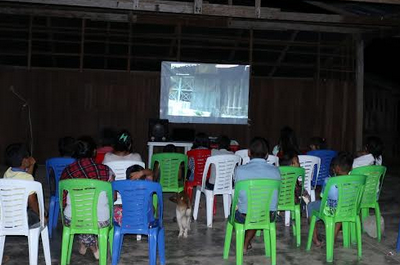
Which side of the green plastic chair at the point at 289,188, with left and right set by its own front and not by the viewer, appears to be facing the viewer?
back

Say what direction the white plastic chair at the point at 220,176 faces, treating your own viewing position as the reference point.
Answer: facing away from the viewer and to the left of the viewer

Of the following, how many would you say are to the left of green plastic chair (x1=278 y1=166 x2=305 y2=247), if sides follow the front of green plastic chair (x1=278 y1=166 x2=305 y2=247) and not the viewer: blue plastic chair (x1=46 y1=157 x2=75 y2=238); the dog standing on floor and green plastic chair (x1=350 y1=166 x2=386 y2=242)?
2

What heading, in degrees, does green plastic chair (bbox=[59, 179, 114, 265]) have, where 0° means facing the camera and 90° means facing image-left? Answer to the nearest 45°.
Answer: approximately 180°

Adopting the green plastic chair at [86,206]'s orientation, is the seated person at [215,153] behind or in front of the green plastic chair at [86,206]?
in front

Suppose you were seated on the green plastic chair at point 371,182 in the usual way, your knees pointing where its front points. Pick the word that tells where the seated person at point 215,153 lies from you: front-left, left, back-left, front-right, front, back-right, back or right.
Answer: front-left

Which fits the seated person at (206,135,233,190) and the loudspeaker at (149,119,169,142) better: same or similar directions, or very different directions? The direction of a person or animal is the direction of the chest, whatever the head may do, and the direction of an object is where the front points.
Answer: very different directions

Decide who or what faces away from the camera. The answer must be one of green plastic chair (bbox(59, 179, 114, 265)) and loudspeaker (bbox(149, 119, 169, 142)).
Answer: the green plastic chair

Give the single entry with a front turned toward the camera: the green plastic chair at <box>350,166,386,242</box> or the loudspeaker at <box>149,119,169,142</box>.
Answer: the loudspeaker

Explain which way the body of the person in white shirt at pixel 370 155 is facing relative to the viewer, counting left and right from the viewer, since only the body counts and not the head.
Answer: facing away from the viewer and to the left of the viewer

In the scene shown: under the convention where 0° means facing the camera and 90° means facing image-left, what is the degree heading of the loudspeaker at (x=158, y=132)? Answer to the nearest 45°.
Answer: approximately 0°

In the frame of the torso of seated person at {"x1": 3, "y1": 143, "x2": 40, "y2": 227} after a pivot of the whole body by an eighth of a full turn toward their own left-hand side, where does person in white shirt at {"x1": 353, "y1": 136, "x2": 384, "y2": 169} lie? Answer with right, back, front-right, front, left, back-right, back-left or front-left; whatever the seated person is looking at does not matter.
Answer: right

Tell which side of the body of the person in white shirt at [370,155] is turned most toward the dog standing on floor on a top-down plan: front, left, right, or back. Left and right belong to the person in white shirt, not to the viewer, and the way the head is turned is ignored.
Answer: left

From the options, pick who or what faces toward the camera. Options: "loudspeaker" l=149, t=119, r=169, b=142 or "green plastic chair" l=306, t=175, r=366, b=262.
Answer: the loudspeaker

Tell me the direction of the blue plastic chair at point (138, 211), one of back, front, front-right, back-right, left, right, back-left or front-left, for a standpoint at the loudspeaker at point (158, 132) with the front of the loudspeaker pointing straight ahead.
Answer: front

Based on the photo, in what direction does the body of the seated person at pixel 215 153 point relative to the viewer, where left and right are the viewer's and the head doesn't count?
facing away from the viewer

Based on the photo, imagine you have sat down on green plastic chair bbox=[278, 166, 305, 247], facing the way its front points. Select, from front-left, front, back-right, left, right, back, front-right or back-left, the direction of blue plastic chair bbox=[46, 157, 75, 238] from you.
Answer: left

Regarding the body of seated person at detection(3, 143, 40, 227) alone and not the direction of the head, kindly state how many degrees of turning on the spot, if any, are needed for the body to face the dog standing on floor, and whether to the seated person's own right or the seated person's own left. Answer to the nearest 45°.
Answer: approximately 45° to the seated person's own right

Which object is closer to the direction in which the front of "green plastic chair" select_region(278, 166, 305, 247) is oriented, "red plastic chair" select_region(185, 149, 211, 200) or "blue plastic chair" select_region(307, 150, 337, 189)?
the blue plastic chair
